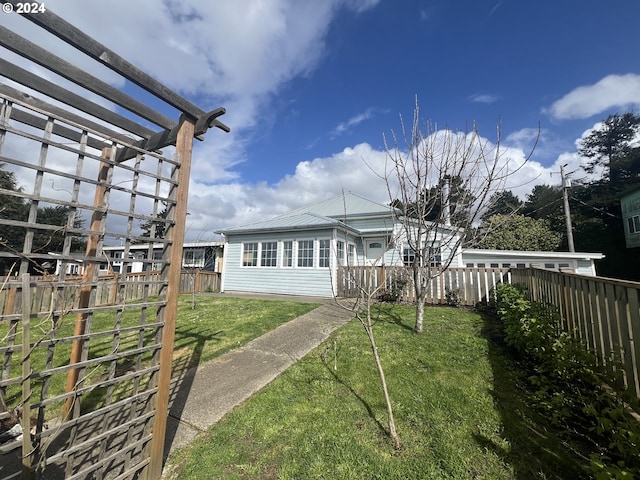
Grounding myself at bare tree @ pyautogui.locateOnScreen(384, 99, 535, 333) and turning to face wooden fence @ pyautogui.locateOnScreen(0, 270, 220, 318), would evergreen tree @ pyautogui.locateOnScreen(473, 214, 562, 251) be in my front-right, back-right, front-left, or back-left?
back-right

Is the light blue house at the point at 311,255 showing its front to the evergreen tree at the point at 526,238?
no

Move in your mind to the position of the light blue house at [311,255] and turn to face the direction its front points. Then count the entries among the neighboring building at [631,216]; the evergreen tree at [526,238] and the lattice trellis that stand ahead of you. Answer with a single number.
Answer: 1

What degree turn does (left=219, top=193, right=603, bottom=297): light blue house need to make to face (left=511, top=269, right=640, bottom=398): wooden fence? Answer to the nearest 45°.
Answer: approximately 45° to its left

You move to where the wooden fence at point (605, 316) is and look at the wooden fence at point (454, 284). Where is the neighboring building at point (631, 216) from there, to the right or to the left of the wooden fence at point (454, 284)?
right

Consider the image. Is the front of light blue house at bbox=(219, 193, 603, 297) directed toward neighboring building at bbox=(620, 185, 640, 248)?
no

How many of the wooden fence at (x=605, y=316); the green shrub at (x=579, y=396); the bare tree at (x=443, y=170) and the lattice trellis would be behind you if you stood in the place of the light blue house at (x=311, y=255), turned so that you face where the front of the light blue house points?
0

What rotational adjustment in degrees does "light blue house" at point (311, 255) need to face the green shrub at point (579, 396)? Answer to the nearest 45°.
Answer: approximately 45° to its left

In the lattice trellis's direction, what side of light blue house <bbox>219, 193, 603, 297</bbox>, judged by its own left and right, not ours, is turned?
front

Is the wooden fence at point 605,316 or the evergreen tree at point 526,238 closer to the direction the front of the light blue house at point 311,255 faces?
the wooden fence

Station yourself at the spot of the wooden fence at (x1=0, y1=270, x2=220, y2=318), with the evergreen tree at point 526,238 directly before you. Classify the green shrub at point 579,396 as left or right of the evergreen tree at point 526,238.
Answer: right

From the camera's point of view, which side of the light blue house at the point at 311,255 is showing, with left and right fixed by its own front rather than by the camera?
front

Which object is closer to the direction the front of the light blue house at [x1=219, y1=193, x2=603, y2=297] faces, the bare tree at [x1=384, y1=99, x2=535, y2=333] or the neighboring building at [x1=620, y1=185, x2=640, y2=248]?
the bare tree
